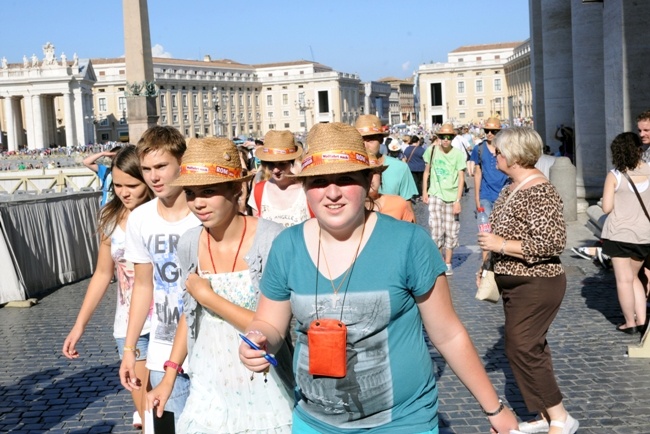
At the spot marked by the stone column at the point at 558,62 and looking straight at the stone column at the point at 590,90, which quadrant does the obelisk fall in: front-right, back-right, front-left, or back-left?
back-right

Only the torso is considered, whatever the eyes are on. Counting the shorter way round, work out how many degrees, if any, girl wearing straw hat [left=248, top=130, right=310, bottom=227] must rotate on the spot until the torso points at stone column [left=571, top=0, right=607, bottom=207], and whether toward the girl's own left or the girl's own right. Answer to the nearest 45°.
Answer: approximately 135° to the girl's own left

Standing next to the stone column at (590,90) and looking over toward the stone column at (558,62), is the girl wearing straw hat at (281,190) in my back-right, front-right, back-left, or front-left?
back-left

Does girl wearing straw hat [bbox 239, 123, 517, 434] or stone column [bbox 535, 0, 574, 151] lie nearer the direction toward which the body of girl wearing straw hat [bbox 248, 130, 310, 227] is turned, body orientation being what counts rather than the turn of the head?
the girl wearing straw hat

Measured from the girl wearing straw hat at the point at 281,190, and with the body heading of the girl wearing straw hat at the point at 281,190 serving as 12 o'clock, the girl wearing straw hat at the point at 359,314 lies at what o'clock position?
the girl wearing straw hat at the point at 359,314 is roughly at 12 o'clock from the girl wearing straw hat at the point at 281,190.

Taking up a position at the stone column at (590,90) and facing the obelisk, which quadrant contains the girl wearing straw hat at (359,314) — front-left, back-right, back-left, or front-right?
back-left

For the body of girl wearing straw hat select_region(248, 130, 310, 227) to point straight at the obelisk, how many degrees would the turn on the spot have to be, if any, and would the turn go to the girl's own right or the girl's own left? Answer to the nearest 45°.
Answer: approximately 180°

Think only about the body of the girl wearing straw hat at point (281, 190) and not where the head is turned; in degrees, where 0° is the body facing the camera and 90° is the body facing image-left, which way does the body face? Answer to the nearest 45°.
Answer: approximately 0°

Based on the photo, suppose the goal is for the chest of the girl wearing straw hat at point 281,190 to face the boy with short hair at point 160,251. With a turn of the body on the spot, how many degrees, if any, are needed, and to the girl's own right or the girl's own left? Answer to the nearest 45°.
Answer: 0° — they already face them

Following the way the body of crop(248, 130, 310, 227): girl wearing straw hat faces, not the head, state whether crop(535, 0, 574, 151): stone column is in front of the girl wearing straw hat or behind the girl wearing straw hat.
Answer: behind
